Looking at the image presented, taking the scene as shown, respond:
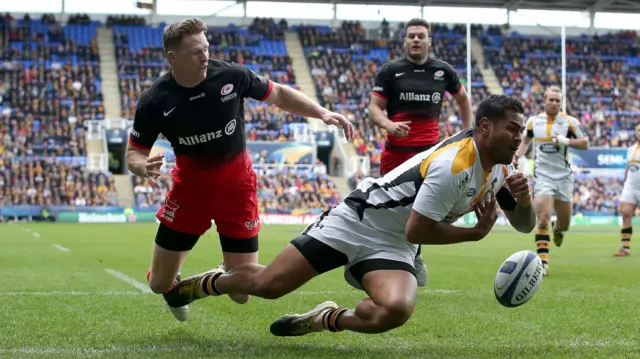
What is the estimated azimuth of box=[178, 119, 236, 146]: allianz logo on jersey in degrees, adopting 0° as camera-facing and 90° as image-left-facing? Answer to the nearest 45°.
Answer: approximately 0°

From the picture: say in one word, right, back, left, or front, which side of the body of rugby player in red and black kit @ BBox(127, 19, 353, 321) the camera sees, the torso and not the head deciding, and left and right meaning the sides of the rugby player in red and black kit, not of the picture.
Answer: front

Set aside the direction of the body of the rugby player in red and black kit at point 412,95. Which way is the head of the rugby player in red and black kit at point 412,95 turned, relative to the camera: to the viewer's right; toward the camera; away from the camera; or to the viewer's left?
toward the camera

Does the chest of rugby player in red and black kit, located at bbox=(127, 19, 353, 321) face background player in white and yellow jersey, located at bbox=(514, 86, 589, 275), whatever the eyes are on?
no

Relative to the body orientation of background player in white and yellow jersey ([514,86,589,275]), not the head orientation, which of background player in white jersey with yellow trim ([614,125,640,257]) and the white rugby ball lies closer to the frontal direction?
the white rugby ball

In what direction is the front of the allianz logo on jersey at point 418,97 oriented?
toward the camera

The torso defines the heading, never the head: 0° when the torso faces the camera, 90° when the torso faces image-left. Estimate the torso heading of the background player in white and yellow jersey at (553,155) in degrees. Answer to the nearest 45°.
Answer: approximately 0°

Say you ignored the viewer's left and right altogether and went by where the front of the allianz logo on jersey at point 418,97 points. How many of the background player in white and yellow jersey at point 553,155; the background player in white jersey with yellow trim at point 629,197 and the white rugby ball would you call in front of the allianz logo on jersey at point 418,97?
1

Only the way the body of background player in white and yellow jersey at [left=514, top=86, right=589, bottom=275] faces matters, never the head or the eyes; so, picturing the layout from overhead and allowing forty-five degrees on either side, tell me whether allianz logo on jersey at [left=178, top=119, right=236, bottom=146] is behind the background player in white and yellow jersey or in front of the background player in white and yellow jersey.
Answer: in front

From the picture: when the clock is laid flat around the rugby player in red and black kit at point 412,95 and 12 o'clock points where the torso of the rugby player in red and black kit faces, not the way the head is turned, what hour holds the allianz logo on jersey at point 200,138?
The allianz logo on jersey is roughly at 1 o'clock from the rugby player in red and black kit.

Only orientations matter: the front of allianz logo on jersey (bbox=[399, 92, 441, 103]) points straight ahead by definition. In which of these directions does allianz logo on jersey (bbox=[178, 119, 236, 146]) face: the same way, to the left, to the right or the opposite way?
the same way

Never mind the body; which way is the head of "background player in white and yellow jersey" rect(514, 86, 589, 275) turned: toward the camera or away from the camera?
toward the camera

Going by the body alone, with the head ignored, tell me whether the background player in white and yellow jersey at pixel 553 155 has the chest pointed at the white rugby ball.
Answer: yes

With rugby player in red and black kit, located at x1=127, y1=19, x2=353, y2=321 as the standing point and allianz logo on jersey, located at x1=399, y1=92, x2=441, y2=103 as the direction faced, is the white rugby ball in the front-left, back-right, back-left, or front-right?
front-right

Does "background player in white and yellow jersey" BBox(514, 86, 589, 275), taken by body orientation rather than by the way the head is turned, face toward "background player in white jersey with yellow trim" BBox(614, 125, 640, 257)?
no

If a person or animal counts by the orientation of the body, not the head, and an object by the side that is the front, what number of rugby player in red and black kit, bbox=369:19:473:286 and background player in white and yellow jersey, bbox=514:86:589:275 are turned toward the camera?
2
